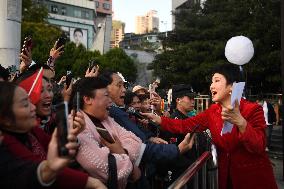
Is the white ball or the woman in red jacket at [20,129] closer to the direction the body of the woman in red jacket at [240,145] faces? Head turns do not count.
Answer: the woman in red jacket

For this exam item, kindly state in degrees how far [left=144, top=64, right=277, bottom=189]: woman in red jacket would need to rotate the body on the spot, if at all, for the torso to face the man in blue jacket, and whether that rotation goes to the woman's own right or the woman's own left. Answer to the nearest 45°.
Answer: approximately 45° to the woman's own right

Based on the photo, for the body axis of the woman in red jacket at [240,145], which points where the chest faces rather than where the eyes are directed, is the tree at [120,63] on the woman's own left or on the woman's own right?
on the woman's own right

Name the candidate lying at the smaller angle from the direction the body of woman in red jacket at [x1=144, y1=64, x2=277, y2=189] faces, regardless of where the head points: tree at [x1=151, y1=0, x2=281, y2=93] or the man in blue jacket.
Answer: the man in blue jacket

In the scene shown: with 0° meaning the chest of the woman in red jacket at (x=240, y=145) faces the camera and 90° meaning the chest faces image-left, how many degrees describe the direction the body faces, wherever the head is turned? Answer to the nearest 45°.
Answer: approximately 45°
